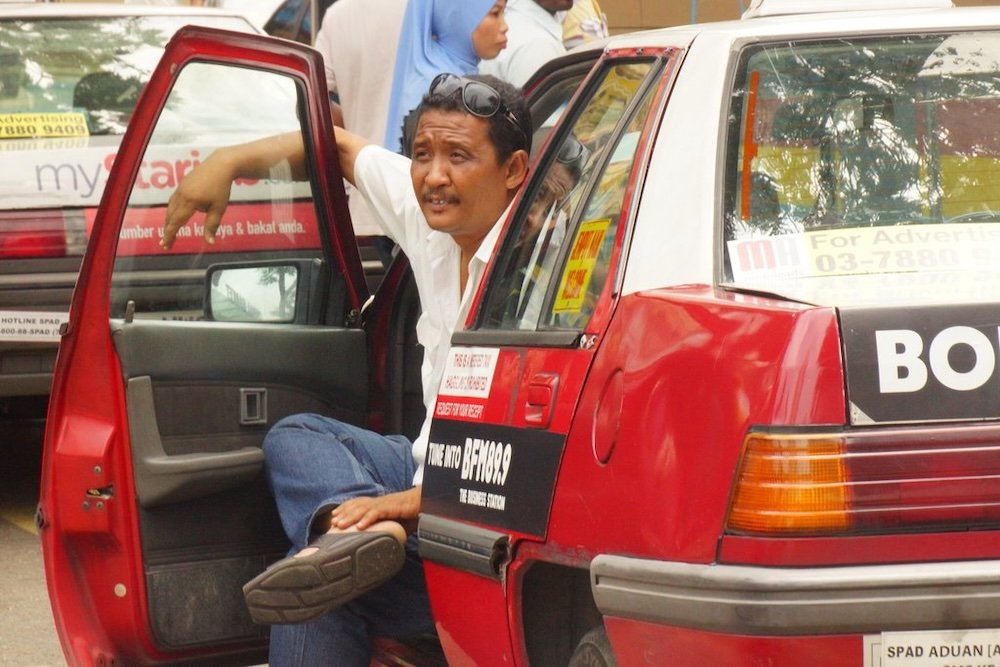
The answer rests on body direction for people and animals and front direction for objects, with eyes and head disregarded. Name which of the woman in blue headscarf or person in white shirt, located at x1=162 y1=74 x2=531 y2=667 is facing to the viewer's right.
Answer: the woman in blue headscarf

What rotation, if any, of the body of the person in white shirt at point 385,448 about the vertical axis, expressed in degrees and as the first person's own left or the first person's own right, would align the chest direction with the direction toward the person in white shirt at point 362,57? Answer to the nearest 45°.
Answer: approximately 135° to the first person's own right

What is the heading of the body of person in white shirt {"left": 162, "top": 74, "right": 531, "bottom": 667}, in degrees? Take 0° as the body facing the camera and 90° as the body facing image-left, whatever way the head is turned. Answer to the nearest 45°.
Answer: approximately 45°

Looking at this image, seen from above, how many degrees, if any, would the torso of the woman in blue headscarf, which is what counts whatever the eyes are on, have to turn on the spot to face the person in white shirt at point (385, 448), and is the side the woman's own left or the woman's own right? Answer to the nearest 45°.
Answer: approximately 90° to the woman's own right

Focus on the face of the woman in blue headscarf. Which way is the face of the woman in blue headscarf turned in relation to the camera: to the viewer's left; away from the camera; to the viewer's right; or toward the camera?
to the viewer's right

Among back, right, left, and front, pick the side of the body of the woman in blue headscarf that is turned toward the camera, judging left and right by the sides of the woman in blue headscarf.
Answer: right

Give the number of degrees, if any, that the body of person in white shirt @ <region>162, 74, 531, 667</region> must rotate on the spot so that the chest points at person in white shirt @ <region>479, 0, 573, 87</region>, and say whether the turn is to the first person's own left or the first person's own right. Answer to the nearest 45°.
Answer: approximately 135° to the first person's own right
